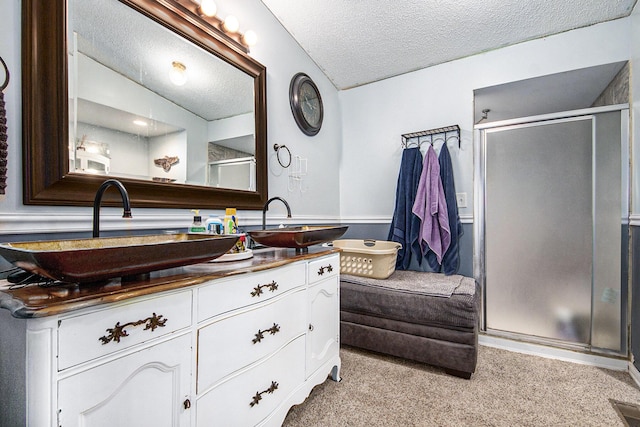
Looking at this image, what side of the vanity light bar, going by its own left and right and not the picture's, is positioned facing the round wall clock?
left

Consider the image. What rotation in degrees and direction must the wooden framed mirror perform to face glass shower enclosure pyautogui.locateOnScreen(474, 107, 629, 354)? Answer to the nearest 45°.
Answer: approximately 45° to its left

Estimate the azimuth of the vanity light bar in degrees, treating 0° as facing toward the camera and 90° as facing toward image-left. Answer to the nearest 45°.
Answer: approximately 315°

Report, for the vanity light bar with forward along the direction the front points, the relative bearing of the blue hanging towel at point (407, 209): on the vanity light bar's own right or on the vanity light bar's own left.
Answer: on the vanity light bar's own left

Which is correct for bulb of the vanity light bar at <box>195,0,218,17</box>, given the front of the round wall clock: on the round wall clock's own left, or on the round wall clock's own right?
on the round wall clock's own right

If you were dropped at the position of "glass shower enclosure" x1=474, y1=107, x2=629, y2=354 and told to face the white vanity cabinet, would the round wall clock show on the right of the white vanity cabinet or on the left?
right

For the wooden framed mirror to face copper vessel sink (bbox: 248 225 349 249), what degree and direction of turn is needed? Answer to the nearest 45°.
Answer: approximately 45° to its left
